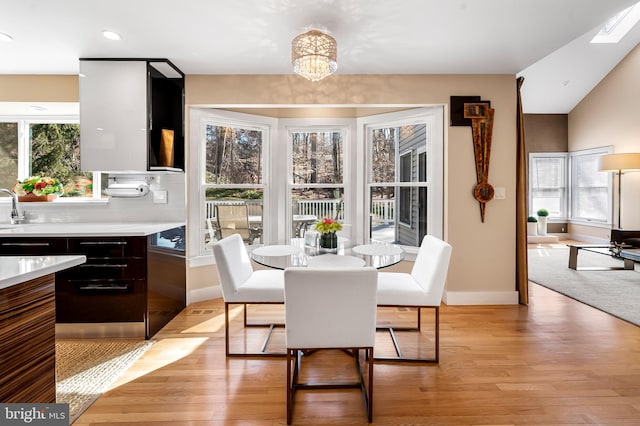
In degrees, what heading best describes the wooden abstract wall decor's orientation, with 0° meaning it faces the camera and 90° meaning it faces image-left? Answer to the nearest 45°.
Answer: approximately 0°

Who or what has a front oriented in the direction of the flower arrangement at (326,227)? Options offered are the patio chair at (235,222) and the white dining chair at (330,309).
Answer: the white dining chair

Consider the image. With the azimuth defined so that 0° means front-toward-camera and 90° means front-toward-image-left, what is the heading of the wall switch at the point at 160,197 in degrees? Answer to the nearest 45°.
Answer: approximately 0°

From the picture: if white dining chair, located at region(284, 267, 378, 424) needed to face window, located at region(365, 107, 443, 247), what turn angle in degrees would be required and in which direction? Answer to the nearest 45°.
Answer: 0° — it already faces it

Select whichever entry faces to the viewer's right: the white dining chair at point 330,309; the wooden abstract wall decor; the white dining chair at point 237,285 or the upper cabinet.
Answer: the white dining chair at point 237,285

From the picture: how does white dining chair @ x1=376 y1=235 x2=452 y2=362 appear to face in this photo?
to the viewer's left

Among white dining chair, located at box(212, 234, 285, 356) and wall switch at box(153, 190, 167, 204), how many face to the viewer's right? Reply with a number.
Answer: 1

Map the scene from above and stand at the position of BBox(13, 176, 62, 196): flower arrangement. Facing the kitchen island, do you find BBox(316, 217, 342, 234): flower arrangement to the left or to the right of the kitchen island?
left

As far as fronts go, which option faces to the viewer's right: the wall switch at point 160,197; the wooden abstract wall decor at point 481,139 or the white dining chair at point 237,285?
the white dining chair

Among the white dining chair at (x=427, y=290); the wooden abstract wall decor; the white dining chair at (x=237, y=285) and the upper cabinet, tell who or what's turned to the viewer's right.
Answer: the white dining chair at (x=237, y=285)

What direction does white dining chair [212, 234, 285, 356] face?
to the viewer's right
